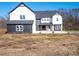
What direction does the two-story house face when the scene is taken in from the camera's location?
facing the viewer
